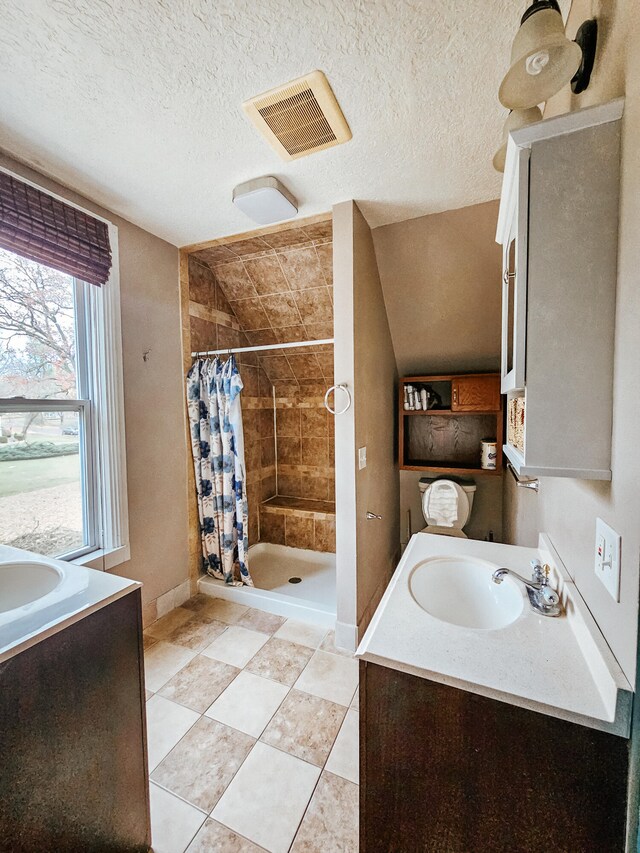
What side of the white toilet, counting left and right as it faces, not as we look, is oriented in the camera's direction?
front

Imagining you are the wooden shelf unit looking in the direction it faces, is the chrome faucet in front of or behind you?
in front

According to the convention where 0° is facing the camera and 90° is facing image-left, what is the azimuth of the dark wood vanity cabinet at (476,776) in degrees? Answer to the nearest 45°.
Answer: approximately 90°

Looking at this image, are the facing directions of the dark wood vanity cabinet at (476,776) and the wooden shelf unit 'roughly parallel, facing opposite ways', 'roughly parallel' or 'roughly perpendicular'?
roughly perpendicular

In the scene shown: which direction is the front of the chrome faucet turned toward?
to the viewer's left

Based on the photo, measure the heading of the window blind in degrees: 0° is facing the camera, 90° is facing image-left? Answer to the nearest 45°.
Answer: approximately 315°

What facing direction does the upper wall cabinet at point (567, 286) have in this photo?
to the viewer's left

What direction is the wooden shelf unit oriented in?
toward the camera

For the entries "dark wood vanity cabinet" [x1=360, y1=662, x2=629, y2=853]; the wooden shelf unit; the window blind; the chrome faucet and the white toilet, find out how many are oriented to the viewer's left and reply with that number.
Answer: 2

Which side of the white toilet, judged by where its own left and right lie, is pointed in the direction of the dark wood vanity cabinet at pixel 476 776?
front

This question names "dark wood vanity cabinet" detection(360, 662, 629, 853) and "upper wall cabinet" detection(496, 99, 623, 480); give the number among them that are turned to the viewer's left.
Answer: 2

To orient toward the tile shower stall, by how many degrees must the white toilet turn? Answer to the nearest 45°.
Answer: approximately 90° to its right

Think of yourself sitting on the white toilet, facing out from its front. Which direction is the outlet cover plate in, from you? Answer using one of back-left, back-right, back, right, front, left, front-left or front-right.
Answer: front

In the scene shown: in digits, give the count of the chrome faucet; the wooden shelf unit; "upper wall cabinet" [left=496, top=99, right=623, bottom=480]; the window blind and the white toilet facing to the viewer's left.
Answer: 2
